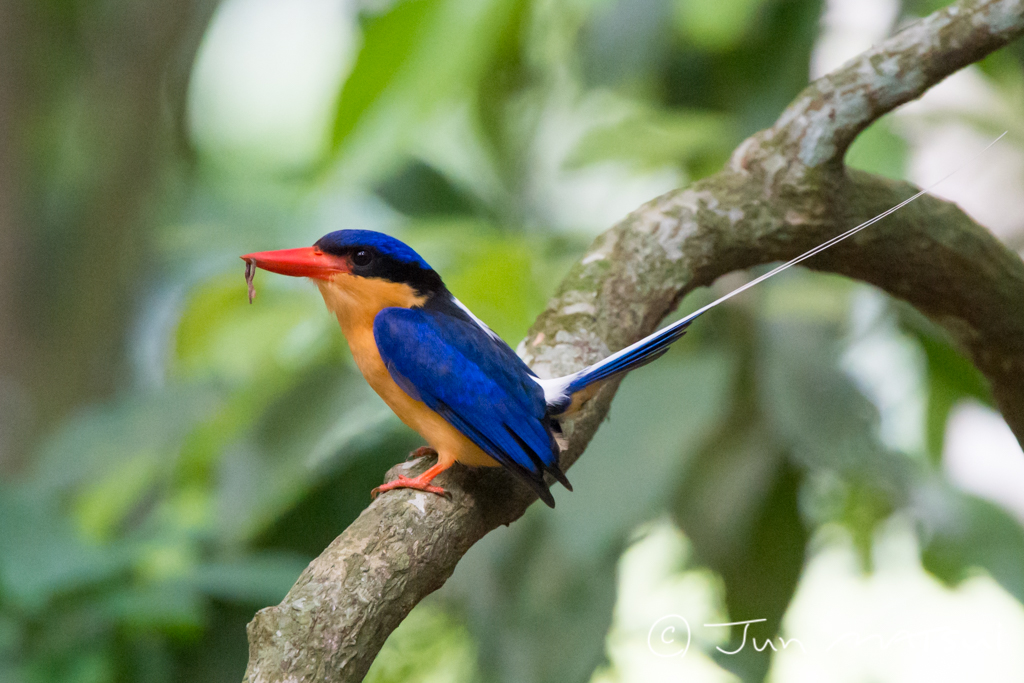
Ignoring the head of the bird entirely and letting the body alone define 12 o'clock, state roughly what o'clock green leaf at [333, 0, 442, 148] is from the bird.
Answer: The green leaf is roughly at 3 o'clock from the bird.

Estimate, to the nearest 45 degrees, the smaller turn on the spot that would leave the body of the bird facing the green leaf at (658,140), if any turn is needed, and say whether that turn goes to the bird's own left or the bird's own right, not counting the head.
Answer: approximately 135° to the bird's own right

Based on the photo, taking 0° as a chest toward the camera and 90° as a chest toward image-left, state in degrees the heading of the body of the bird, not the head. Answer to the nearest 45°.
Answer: approximately 90°

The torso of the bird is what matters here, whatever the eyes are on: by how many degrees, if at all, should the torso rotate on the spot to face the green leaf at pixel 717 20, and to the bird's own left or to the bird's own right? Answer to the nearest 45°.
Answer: approximately 135° to the bird's own right
